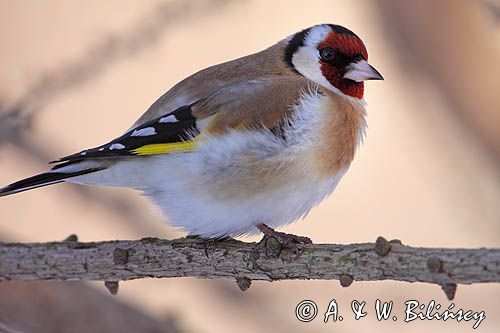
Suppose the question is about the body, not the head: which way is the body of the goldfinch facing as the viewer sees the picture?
to the viewer's right

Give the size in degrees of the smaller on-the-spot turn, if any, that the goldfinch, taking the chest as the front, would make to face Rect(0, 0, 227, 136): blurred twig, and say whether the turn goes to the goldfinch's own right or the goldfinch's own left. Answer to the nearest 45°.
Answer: approximately 135° to the goldfinch's own left
